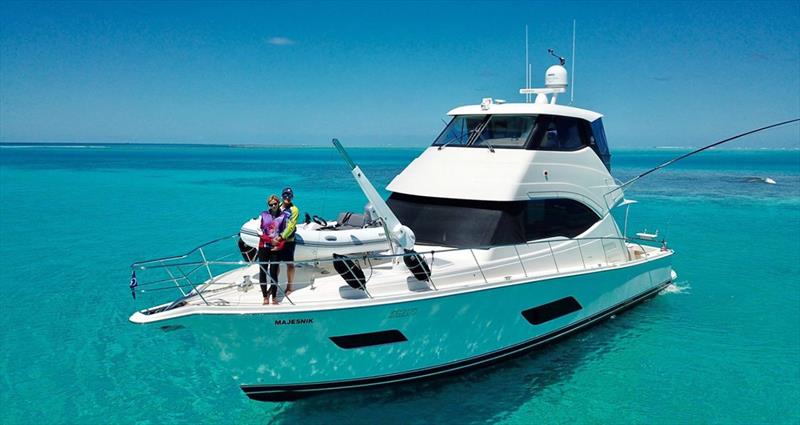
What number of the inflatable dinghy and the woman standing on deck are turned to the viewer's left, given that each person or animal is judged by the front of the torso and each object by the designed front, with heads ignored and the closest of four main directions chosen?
1

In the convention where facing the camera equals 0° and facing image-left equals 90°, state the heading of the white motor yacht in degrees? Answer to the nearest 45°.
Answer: approximately 45°

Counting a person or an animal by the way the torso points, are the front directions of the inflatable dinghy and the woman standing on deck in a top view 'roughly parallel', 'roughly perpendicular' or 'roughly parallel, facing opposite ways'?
roughly perpendicular

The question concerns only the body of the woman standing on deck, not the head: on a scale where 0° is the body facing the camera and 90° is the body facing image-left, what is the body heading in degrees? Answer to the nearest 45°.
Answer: approximately 0°

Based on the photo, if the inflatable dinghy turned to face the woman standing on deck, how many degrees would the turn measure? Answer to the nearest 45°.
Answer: approximately 45° to its left

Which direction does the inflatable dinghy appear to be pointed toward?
to the viewer's left
